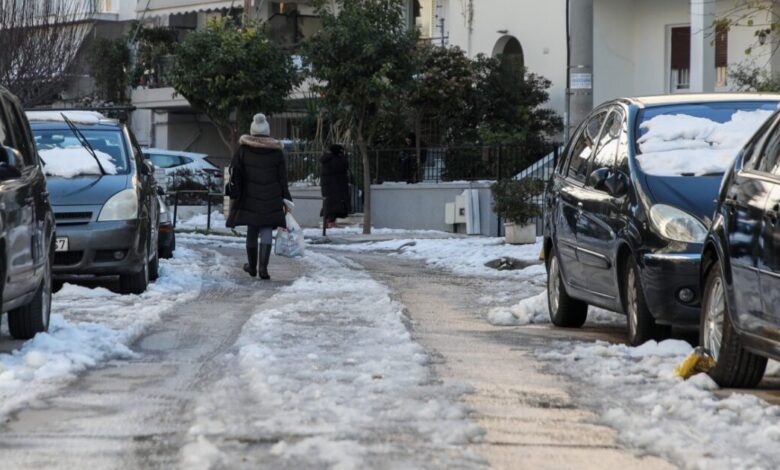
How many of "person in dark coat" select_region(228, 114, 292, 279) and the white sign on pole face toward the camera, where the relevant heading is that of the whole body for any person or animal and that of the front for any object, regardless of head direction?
1

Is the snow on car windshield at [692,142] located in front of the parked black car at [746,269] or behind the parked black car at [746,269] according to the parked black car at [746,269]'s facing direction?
behind

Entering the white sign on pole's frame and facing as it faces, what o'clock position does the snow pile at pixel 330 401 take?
The snow pile is roughly at 12 o'clock from the white sign on pole.

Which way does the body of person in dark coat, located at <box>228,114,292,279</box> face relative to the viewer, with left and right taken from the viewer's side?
facing away from the viewer

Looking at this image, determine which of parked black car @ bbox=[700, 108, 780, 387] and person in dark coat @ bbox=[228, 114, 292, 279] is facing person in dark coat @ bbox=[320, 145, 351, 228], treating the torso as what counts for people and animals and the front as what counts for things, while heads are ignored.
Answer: person in dark coat @ bbox=[228, 114, 292, 279]

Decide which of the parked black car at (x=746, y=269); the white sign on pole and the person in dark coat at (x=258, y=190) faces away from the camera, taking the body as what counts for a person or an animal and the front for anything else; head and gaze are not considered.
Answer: the person in dark coat

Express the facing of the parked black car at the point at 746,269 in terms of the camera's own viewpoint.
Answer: facing the viewer and to the right of the viewer

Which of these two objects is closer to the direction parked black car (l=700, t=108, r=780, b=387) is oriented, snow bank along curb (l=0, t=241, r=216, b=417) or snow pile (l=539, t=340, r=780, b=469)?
the snow pile

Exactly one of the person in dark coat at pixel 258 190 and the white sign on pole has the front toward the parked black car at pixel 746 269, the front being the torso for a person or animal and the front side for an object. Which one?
the white sign on pole

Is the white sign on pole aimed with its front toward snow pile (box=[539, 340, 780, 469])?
yes

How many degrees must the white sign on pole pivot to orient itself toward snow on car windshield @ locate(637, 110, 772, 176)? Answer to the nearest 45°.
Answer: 0° — it already faces it

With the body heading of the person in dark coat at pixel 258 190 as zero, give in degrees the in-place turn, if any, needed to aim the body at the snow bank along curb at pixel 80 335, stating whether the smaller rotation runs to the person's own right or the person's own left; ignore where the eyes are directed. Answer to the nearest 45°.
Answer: approximately 180°

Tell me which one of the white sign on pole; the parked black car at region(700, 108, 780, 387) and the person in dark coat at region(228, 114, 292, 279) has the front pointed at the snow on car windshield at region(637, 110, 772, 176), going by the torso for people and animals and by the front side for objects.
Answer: the white sign on pole

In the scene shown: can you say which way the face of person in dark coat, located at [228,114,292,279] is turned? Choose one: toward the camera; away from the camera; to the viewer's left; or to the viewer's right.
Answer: away from the camera

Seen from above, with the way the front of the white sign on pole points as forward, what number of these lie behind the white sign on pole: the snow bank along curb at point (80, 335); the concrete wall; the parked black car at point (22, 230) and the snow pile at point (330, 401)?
1

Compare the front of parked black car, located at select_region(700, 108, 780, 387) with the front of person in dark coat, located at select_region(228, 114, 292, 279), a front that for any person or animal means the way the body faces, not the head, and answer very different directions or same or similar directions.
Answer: very different directions

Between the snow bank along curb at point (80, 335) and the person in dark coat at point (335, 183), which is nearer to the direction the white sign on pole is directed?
the snow bank along curb
